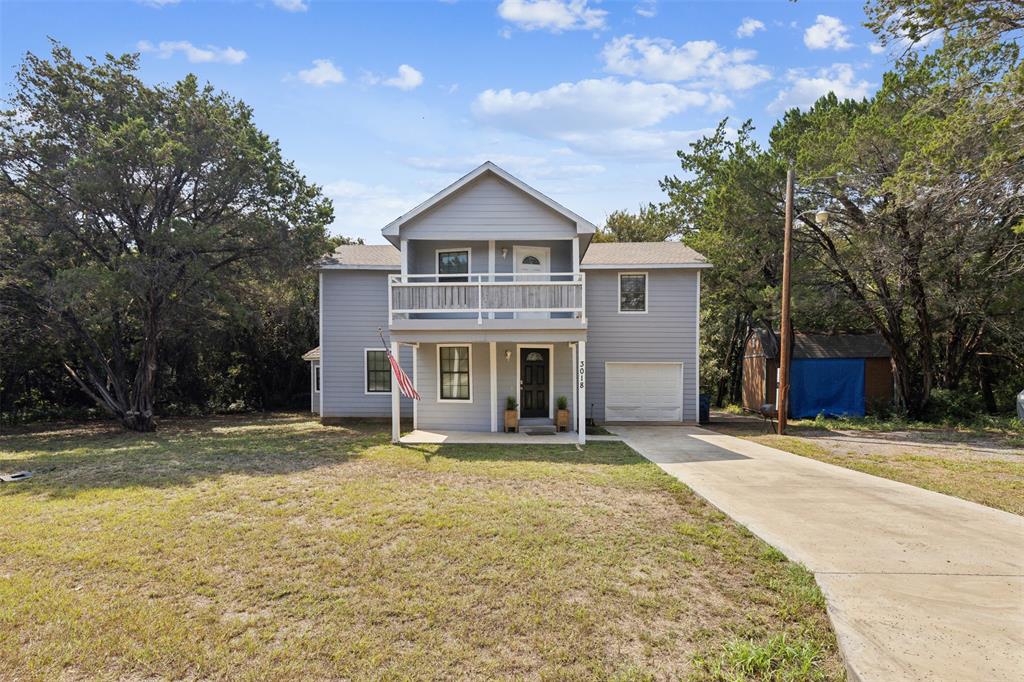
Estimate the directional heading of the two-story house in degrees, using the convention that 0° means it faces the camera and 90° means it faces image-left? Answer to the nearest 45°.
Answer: approximately 0°

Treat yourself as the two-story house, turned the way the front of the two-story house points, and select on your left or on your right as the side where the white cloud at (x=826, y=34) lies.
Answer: on your left

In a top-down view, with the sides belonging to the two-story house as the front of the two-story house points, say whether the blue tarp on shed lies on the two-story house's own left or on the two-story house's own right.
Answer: on the two-story house's own left
